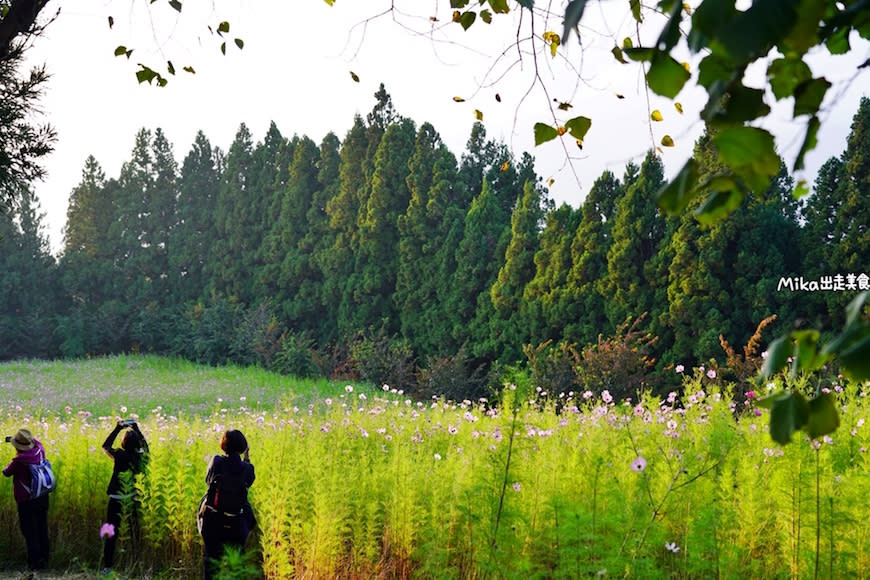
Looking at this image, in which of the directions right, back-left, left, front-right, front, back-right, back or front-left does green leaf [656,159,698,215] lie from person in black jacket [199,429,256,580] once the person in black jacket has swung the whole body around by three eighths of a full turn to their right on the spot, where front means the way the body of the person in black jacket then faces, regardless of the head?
front-right

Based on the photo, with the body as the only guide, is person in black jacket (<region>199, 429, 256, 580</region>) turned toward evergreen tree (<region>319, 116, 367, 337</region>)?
yes

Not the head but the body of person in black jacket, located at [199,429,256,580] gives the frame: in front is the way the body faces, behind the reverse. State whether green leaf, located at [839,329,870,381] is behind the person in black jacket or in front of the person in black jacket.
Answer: behind

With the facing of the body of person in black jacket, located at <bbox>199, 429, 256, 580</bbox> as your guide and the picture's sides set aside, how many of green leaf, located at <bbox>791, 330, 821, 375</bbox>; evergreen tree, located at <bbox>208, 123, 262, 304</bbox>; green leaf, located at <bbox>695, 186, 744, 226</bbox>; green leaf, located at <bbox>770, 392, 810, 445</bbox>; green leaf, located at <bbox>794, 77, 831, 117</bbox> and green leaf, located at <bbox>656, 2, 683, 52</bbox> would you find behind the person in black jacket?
5

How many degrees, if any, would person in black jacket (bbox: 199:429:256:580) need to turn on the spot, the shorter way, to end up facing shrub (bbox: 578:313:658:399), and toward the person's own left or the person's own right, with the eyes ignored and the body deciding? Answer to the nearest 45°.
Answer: approximately 45° to the person's own right

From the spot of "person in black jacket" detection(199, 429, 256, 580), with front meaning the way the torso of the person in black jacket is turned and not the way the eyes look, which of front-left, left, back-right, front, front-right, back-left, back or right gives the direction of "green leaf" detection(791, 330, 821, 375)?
back

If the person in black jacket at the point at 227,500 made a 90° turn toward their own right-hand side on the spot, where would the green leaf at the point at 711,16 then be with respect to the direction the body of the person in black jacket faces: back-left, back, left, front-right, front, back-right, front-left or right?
right

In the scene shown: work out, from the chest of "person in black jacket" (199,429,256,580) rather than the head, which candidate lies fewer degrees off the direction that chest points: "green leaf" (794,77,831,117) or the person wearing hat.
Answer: the person wearing hat

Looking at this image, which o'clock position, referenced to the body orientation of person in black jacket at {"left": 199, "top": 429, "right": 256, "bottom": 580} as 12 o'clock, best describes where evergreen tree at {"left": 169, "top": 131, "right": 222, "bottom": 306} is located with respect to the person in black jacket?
The evergreen tree is roughly at 12 o'clock from the person in black jacket.

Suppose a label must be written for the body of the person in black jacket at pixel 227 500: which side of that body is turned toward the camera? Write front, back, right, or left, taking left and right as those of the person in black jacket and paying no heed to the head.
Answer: back

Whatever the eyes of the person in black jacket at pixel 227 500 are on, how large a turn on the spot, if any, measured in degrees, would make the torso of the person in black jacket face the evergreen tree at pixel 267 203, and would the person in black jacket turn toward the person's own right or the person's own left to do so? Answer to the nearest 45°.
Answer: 0° — they already face it

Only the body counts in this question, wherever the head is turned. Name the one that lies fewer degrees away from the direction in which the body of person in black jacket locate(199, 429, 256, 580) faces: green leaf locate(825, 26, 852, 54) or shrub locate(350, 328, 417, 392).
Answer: the shrub

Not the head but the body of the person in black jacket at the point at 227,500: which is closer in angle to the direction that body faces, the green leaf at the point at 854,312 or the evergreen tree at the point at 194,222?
the evergreen tree

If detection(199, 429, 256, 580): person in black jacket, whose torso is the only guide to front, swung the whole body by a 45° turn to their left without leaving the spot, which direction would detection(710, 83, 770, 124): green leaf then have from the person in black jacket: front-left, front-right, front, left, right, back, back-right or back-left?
back-left

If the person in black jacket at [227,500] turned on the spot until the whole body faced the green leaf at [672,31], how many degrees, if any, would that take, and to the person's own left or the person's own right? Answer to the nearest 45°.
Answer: approximately 180°

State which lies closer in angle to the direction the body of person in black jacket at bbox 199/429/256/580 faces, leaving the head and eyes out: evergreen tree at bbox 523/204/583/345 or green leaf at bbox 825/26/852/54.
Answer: the evergreen tree

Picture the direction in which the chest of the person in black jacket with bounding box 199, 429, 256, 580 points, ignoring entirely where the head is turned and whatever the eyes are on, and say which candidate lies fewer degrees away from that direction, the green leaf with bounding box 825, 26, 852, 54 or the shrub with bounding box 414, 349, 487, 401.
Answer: the shrub

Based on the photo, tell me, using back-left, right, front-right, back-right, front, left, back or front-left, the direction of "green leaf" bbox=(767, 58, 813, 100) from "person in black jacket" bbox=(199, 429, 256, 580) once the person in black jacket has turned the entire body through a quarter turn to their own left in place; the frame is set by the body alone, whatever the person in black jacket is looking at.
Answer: left
